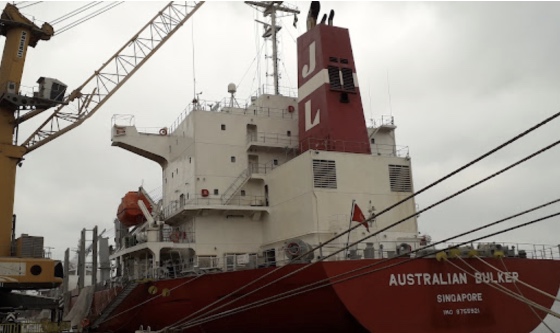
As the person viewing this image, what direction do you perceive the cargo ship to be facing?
facing away from the viewer and to the left of the viewer
